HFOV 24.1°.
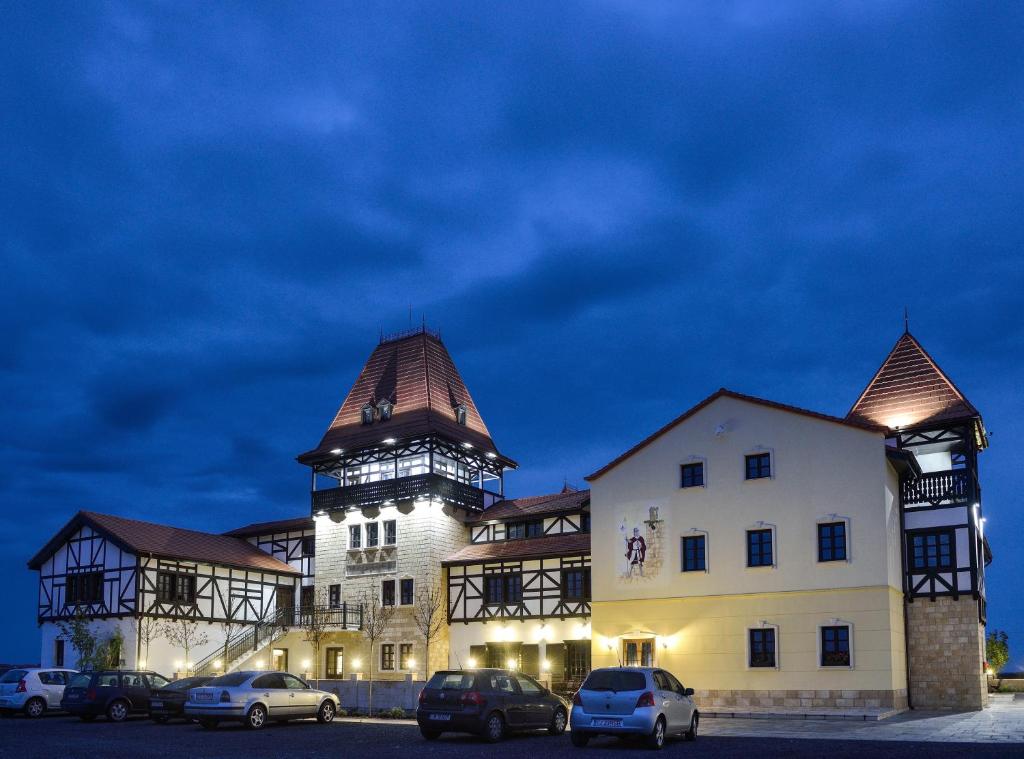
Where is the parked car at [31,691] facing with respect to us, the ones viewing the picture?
facing away from the viewer and to the right of the viewer

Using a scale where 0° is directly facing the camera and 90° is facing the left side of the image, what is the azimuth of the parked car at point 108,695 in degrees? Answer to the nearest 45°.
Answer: approximately 225°

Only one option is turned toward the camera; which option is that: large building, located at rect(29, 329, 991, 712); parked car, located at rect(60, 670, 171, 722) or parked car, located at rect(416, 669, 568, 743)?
the large building

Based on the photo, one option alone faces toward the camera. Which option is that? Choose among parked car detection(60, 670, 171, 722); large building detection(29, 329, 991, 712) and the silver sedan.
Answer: the large building

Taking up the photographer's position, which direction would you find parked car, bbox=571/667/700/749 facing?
facing away from the viewer and to the right of the viewer

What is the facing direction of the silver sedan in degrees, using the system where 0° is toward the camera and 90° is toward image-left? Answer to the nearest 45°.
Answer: approximately 225°

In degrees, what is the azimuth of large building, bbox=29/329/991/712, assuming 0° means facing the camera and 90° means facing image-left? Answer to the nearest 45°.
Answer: approximately 0°

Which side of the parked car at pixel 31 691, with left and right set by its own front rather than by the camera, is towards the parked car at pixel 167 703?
right

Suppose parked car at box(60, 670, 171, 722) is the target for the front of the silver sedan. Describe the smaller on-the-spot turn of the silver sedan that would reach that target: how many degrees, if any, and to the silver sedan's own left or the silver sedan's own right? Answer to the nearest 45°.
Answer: approximately 90° to the silver sedan's own left

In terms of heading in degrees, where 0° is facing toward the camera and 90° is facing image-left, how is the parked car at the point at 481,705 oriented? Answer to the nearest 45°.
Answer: approximately 225°
